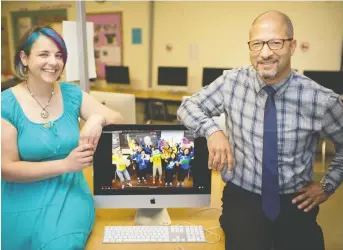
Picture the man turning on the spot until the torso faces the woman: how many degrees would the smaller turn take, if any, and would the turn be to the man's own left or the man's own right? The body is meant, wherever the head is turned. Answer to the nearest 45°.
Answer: approximately 90° to the man's own right

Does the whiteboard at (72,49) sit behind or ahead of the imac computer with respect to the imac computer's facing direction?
behind

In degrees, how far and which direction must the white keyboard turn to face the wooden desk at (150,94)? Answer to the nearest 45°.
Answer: approximately 180°

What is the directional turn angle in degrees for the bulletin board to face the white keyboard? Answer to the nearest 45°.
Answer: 0° — it already faces it

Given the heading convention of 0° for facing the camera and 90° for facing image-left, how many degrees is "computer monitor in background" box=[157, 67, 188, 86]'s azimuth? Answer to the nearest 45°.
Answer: approximately 0°

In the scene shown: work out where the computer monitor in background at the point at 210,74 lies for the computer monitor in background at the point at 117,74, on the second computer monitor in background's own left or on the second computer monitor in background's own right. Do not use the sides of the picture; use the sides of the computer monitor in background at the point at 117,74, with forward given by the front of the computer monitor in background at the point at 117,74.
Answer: on the second computer monitor in background's own left
